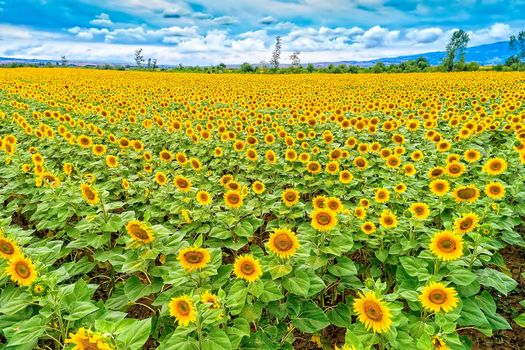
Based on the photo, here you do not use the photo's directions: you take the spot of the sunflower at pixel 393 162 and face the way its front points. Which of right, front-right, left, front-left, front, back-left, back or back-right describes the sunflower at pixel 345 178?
front-right

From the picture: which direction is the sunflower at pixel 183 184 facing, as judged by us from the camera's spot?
facing the viewer

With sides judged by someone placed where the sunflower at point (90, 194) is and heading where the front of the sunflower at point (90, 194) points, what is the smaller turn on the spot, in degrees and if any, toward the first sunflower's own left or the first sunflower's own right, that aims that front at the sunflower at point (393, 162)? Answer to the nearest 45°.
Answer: approximately 135° to the first sunflower's own left

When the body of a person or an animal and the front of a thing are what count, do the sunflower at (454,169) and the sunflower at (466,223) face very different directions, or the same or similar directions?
same or similar directions

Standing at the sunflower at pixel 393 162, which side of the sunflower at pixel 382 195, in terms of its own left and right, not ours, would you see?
back

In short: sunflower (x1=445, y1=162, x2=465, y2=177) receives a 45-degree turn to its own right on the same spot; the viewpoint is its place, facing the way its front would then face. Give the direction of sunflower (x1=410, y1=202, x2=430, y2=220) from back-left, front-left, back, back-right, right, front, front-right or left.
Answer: front-left

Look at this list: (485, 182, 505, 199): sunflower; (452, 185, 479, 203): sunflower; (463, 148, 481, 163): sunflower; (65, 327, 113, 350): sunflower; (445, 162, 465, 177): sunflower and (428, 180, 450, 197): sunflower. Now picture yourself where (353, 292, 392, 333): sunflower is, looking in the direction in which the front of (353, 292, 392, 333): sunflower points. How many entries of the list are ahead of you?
1

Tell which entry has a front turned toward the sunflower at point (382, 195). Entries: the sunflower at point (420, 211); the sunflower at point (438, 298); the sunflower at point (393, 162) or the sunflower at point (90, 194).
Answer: the sunflower at point (393, 162)

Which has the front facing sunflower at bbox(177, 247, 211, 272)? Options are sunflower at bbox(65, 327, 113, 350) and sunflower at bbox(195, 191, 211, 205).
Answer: sunflower at bbox(195, 191, 211, 205)

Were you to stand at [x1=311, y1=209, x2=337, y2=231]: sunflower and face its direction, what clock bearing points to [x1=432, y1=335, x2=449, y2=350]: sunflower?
[x1=432, y1=335, x2=449, y2=350]: sunflower is roughly at 11 o'clock from [x1=311, y1=209, x2=337, y2=231]: sunflower.

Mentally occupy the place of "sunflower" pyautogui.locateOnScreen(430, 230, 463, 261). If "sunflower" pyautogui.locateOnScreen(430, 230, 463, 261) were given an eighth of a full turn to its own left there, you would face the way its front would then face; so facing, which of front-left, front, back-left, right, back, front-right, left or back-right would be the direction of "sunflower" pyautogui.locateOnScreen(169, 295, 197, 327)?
right

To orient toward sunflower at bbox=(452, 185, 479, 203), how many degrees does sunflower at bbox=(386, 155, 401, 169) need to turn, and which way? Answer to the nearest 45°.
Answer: approximately 45° to its left

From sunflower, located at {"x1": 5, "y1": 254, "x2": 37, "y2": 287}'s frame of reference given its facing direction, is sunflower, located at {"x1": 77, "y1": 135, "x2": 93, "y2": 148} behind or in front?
behind

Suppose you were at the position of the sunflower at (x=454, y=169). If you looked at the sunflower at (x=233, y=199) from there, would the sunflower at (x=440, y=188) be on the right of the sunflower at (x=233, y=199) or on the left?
left

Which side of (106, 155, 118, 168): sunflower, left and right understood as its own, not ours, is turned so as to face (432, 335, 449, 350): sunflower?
front

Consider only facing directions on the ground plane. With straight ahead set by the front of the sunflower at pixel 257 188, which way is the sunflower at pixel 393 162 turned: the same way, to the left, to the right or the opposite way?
the same way

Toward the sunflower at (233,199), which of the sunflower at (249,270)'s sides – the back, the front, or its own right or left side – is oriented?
back

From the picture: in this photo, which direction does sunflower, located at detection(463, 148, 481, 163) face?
toward the camera

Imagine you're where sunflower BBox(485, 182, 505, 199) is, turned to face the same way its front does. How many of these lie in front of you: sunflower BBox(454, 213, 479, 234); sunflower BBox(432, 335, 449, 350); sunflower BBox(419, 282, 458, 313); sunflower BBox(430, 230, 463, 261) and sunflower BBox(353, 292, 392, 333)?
5

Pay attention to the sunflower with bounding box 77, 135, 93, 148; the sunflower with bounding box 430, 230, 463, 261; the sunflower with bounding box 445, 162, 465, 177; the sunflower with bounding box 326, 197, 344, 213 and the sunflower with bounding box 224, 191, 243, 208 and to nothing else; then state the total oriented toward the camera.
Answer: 5

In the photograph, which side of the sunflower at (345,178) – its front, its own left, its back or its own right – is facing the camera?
front

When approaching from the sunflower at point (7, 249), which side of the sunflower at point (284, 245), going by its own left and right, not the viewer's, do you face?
right

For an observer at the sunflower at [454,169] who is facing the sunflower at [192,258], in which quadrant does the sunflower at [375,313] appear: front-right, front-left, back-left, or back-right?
front-left
